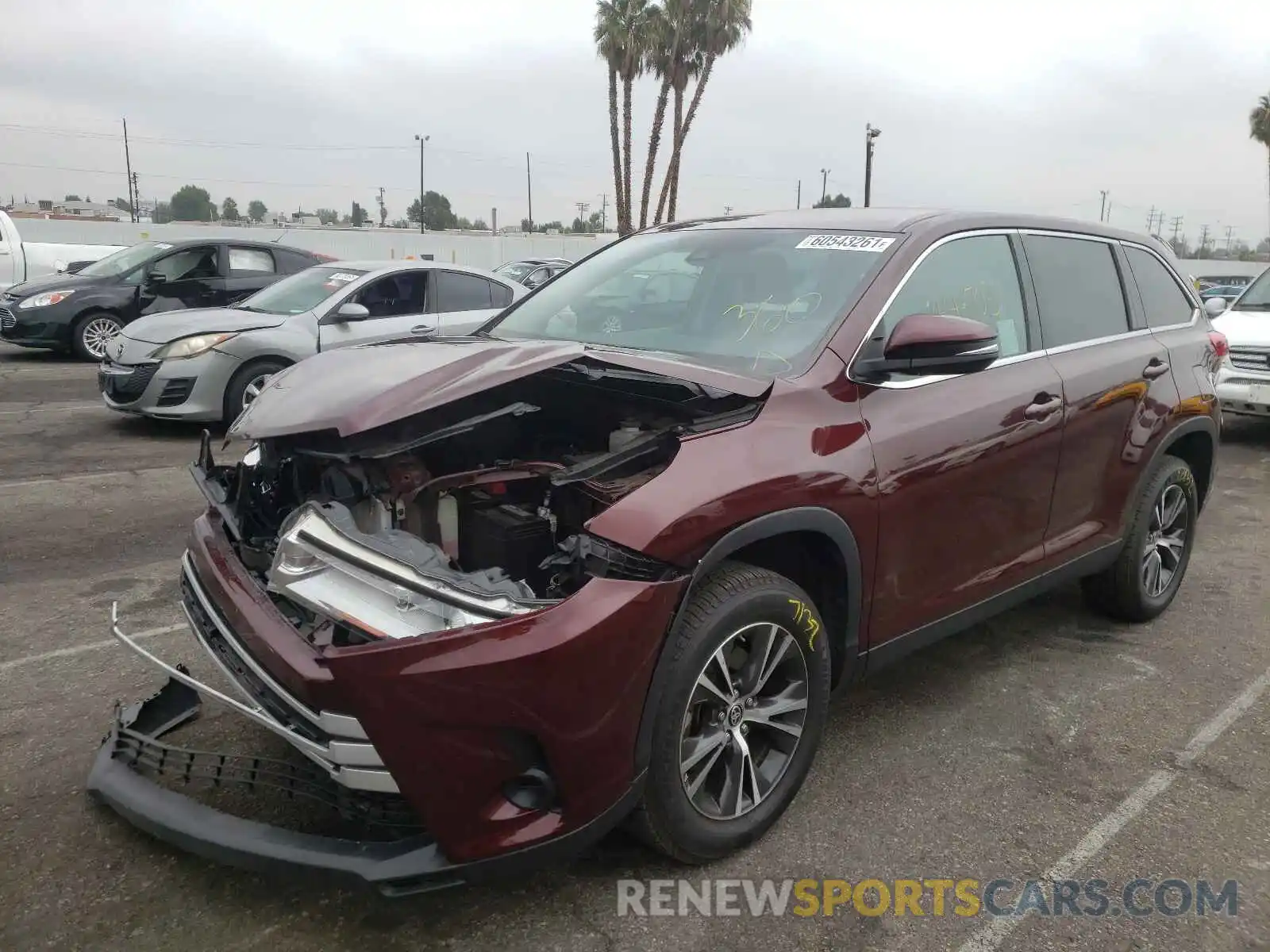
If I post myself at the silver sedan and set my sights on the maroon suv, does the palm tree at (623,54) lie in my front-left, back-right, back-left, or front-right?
back-left

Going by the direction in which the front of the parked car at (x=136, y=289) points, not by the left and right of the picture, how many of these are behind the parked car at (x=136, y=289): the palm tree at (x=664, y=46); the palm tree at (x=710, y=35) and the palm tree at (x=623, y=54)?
3

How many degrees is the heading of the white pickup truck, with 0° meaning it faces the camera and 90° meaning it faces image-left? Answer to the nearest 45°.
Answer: approximately 90°

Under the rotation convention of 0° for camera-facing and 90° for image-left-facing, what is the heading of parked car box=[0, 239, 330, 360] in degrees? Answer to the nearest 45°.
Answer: approximately 45°

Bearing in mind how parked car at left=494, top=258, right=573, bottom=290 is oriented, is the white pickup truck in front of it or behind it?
in front

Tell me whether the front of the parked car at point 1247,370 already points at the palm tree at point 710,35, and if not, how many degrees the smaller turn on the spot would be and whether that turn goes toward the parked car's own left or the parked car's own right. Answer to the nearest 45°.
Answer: approximately 135° to the parked car's own right

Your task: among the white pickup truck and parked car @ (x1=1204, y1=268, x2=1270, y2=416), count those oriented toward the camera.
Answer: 1

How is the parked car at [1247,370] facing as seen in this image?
toward the camera

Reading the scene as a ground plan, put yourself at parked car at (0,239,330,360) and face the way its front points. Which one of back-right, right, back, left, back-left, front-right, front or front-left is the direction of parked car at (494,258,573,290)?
back

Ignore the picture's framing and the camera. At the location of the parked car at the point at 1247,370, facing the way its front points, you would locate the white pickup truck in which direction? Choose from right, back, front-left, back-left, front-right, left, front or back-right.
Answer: right

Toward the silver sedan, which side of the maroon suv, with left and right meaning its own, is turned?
right

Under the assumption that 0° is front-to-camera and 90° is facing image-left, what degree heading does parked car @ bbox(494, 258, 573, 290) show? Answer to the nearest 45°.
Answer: approximately 45°

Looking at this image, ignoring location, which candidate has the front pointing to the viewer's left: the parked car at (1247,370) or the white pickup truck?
the white pickup truck
